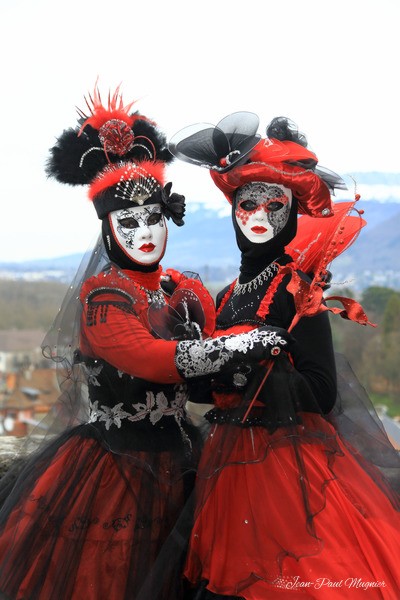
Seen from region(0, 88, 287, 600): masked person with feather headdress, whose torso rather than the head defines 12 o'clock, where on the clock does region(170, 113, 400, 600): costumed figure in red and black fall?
The costumed figure in red and black is roughly at 11 o'clock from the masked person with feather headdress.

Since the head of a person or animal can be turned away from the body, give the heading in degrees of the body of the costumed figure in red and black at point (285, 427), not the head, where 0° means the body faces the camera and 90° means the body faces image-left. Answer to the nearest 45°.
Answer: approximately 45°

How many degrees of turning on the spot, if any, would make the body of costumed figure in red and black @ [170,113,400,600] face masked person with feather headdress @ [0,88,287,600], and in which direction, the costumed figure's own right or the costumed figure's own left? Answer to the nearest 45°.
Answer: approximately 45° to the costumed figure's own right

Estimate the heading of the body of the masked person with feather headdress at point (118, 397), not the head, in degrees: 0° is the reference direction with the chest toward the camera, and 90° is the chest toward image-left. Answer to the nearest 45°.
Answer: approximately 315°
